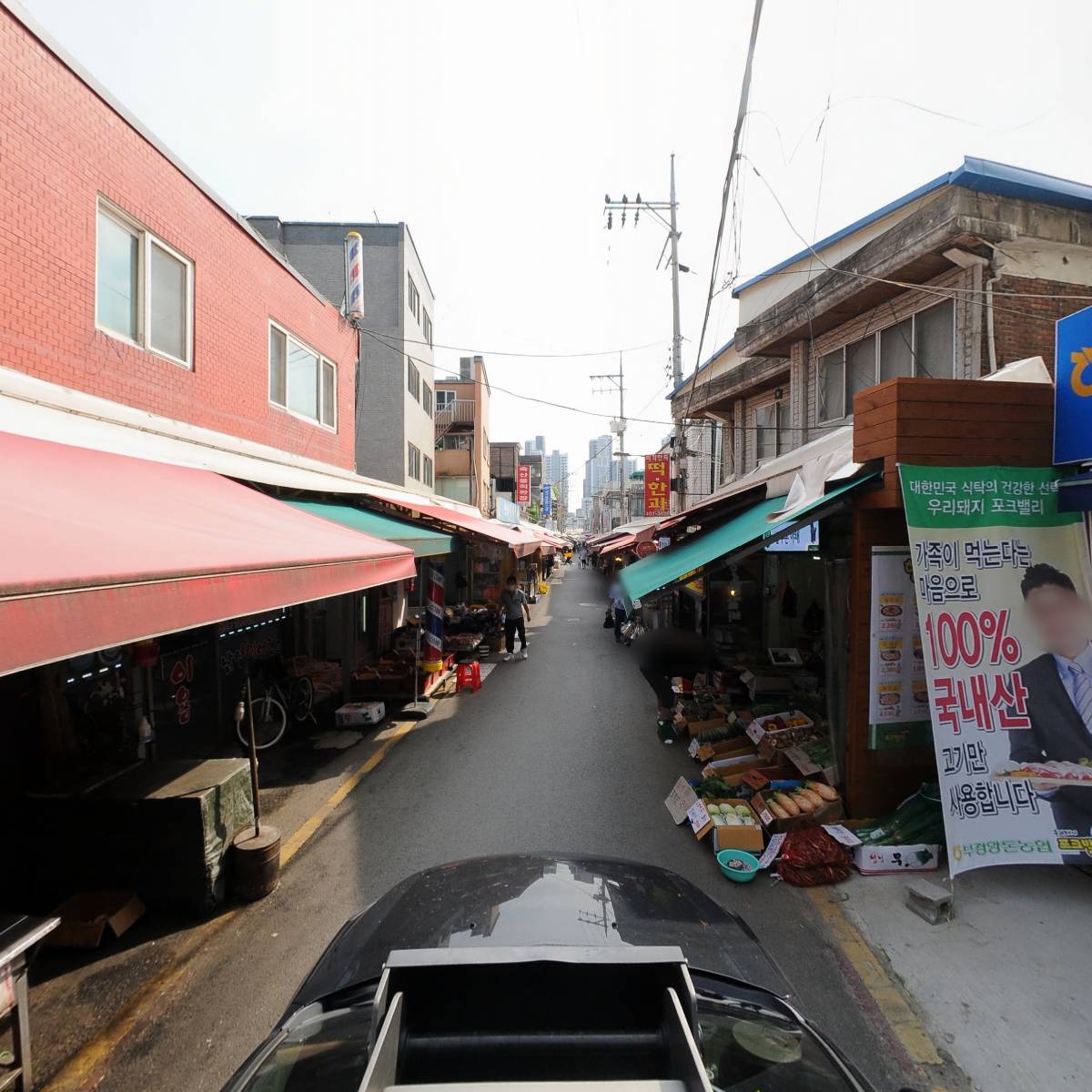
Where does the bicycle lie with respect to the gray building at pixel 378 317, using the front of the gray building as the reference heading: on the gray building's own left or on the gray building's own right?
on the gray building's own right

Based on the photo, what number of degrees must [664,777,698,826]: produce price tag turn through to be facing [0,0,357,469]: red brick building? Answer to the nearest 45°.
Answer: approximately 90° to its right

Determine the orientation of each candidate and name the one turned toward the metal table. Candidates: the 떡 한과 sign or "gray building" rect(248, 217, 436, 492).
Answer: the 떡 한과 sign

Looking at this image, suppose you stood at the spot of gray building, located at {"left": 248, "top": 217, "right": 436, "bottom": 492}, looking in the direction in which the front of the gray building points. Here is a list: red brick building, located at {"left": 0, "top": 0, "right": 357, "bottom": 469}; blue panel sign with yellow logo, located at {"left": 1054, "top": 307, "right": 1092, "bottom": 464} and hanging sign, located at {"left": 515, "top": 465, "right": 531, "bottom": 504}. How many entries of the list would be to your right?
2

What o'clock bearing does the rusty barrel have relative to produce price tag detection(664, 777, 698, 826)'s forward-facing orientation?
The rusty barrel is roughly at 2 o'clock from the produce price tag.

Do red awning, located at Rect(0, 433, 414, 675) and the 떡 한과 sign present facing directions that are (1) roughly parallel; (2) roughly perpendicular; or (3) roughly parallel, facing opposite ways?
roughly perpendicular

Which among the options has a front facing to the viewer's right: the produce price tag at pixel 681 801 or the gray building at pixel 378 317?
the gray building

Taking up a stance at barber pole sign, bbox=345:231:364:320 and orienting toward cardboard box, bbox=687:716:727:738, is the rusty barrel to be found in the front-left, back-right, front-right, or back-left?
front-right

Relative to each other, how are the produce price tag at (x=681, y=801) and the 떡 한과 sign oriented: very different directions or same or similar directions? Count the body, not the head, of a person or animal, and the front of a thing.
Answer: same or similar directions

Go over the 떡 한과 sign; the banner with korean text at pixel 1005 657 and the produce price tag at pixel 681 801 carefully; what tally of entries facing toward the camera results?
3

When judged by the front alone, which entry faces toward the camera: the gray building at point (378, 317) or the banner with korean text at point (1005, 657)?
the banner with korean text

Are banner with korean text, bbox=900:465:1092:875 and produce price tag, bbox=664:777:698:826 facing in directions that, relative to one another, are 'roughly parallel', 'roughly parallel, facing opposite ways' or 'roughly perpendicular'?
roughly parallel

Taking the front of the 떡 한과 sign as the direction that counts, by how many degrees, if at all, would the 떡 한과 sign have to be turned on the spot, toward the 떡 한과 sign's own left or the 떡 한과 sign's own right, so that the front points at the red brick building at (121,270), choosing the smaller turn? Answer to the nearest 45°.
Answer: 0° — it already faces it

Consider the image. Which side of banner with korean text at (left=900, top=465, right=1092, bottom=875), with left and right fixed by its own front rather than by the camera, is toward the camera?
front

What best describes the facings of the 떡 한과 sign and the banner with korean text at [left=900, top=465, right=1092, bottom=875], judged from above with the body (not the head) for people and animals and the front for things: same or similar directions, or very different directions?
same or similar directions

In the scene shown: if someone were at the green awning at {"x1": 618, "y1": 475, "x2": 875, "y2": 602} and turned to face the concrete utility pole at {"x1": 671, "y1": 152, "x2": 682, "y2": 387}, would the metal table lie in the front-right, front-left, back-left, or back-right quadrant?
back-left

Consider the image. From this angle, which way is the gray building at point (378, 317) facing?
to the viewer's right

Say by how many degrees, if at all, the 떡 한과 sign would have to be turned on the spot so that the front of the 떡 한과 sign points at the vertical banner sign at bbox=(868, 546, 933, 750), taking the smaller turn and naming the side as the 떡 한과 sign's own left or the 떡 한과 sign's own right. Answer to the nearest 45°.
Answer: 0° — it already faces it

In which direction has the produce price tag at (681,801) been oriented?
toward the camera
